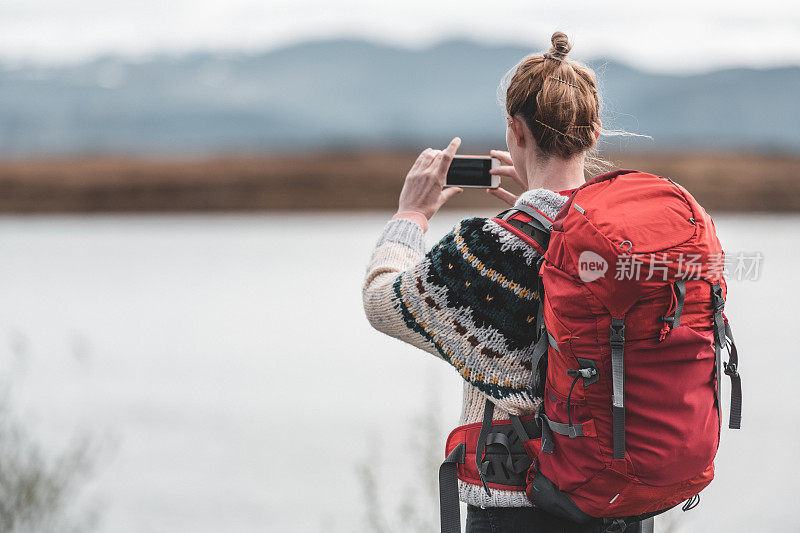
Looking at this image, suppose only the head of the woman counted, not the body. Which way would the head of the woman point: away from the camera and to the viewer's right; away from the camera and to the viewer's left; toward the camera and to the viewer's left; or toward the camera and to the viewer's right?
away from the camera and to the viewer's left

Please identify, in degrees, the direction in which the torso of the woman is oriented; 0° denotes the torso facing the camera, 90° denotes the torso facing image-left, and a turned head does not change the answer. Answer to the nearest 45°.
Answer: approximately 135°
